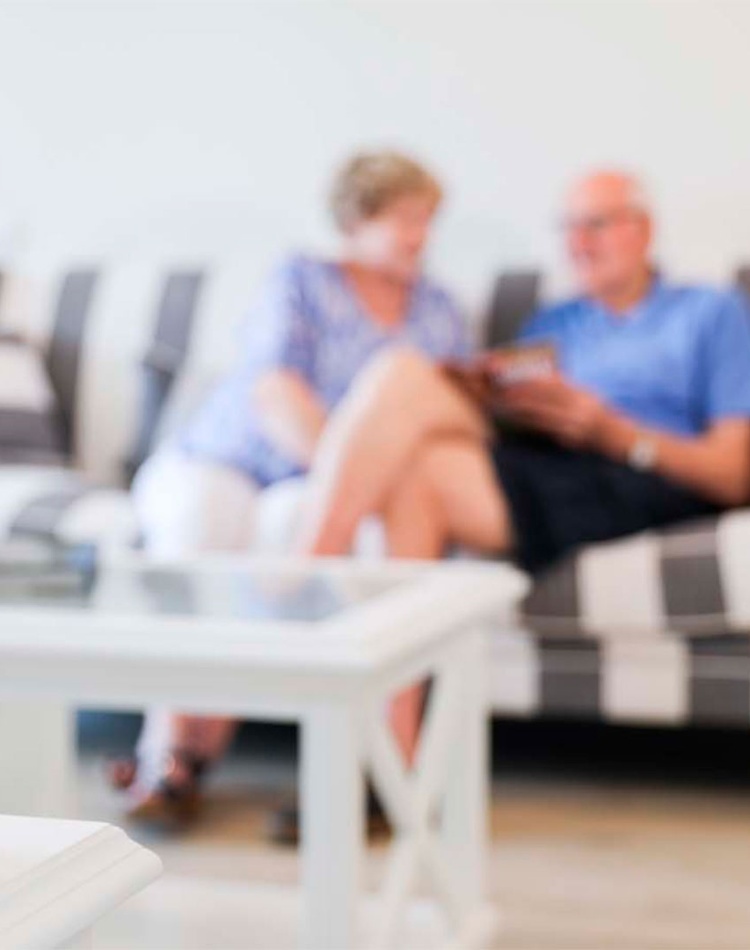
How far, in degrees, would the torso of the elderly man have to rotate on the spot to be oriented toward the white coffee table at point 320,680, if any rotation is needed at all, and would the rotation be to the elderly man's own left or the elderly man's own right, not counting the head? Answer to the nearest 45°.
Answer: approximately 45° to the elderly man's own left

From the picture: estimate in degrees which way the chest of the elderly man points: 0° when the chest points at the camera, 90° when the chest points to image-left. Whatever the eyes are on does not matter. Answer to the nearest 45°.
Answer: approximately 45°

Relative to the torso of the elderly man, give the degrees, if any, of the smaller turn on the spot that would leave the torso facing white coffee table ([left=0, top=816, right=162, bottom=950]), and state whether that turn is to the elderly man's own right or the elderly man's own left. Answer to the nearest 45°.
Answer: approximately 45° to the elderly man's own left
